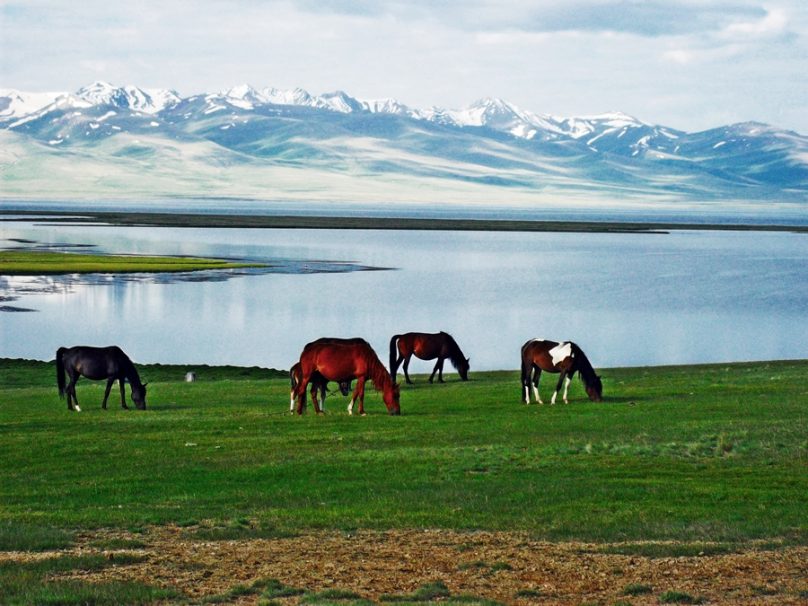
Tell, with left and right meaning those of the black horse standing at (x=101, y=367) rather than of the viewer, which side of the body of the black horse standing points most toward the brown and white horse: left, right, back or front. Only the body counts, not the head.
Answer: front

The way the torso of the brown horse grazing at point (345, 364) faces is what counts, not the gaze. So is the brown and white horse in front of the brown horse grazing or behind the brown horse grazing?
in front

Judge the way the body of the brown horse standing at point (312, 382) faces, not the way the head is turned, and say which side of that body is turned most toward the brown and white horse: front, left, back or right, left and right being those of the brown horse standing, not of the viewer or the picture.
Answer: front

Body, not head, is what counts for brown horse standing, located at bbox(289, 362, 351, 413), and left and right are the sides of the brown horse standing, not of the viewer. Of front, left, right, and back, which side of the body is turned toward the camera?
right

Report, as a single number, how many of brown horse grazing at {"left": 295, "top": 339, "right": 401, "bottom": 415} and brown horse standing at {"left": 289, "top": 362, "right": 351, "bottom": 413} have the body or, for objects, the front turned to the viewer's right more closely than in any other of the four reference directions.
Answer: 2

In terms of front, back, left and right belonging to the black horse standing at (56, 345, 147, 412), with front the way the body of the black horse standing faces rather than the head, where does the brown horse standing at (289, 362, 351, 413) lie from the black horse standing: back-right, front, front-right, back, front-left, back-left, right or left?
front-right

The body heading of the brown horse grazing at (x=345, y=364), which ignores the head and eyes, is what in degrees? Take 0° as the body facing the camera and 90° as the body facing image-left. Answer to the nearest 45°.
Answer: approximately 270°

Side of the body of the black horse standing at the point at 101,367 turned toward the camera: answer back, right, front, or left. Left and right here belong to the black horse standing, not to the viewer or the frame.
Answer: right

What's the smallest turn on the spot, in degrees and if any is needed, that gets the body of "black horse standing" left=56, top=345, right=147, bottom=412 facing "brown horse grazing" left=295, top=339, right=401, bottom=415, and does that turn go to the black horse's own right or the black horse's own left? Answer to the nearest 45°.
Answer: approximately 45° to the black horse's own right

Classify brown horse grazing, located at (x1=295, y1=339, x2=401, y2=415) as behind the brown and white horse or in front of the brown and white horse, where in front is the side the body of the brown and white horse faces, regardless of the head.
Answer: behind

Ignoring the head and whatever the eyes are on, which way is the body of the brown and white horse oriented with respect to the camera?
to the viewer's right

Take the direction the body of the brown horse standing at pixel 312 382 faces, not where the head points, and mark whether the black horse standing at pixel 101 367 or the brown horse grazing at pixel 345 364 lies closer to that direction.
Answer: the brown horse grazing

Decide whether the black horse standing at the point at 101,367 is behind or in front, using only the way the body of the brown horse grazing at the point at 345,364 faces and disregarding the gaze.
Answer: behind

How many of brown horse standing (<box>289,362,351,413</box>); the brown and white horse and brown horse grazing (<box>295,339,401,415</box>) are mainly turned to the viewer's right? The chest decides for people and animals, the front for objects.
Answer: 3
